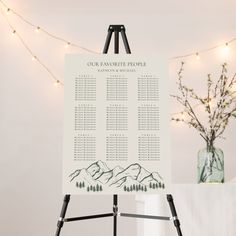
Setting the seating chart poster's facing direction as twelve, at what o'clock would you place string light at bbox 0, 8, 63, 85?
The string light is roughly at 5 o'clock from the seating chart poster.

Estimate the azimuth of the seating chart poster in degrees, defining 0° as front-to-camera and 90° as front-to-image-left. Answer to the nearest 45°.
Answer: approximately 0°

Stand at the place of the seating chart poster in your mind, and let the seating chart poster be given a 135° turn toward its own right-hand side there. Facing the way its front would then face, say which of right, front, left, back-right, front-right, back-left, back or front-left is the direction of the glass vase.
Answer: right
